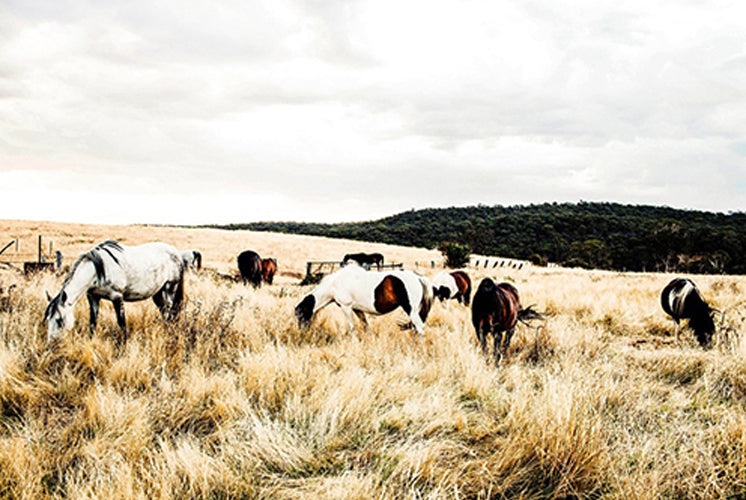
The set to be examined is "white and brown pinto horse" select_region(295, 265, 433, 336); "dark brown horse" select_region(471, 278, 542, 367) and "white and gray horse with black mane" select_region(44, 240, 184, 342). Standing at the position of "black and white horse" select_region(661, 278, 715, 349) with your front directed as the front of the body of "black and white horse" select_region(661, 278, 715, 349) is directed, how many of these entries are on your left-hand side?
0

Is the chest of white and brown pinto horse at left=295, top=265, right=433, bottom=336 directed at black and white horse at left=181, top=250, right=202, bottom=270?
no

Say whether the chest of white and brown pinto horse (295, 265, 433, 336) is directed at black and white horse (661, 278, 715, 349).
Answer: no

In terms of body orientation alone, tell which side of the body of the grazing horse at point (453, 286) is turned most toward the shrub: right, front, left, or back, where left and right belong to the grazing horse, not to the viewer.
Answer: right

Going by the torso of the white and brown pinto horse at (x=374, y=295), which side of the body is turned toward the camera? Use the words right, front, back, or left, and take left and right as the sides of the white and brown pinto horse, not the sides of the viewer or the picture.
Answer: left

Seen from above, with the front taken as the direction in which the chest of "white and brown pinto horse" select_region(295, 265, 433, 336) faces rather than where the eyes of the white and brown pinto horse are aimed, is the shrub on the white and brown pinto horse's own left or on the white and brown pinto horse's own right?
on the white and brown pinto horse's own right

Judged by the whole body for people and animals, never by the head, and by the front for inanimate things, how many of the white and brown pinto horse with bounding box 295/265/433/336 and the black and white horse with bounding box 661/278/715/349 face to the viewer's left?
1

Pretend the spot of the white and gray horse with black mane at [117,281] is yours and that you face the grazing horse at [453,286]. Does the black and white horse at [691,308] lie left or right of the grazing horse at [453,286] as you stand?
right

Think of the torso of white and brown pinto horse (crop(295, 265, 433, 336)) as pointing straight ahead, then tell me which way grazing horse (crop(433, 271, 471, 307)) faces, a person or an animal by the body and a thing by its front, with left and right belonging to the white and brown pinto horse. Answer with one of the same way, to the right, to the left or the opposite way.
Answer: the same way

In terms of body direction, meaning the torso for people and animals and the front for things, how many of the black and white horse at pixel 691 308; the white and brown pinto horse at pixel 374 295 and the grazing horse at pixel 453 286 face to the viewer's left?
2

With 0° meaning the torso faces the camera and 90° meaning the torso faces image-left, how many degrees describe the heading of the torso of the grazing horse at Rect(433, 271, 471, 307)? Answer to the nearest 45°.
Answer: approximately 90°

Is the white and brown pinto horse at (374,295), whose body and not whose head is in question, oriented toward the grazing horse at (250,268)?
no

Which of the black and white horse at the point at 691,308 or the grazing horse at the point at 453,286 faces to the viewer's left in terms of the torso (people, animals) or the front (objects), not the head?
the grazing horse

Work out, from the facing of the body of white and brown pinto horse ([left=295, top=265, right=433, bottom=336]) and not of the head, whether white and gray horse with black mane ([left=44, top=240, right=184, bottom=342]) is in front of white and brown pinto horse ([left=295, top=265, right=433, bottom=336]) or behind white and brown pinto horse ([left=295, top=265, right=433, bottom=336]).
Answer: in front
